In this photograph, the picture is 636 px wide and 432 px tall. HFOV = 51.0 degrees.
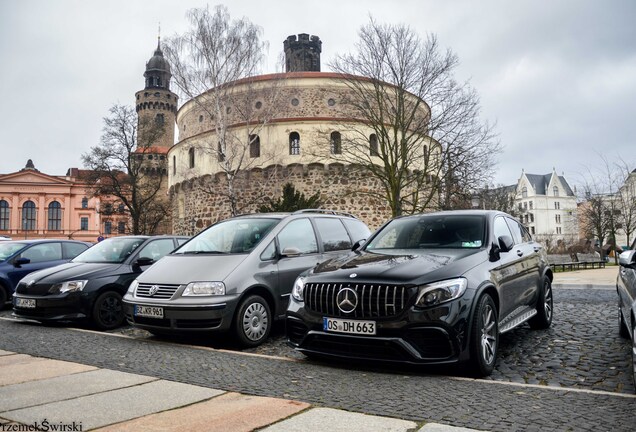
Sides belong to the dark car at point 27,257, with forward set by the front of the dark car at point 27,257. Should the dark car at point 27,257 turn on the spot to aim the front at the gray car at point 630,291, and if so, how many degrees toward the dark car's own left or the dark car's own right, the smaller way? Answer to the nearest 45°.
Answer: approximately 90° to the dark car's own left

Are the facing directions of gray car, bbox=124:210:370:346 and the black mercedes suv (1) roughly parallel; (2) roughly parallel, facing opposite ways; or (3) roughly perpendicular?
roughly parallel

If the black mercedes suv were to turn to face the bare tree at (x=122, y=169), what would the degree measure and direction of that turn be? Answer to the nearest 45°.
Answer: approximately 90° to its right

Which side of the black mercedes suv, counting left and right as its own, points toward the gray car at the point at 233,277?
right

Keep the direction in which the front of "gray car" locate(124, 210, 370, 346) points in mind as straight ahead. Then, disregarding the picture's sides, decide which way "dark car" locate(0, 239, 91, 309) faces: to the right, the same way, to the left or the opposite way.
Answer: the same way

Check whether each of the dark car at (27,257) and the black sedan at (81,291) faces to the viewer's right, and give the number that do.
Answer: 0

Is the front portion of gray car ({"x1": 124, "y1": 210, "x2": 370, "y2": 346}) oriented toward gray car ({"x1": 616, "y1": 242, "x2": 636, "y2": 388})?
no

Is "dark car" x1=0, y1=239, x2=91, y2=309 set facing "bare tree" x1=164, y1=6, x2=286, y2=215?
no

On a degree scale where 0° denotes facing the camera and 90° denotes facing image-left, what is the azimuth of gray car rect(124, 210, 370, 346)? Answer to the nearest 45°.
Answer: approximately 45°

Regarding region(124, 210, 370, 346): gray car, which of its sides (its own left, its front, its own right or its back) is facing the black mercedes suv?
left

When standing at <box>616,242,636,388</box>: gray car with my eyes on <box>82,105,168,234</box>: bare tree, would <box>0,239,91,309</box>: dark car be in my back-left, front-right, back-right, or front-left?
front-left

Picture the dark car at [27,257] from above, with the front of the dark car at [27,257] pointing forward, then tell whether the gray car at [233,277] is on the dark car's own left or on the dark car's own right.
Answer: on the dark car's own left

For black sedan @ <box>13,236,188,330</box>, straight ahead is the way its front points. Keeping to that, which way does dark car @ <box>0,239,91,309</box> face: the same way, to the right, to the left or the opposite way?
the same way

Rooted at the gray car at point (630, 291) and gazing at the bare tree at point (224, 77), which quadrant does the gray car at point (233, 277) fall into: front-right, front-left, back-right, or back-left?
front-left

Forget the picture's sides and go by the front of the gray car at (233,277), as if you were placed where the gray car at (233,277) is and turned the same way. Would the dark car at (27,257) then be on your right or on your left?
on your right

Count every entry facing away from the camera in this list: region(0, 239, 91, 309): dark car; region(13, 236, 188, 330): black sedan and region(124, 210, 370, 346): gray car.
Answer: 0

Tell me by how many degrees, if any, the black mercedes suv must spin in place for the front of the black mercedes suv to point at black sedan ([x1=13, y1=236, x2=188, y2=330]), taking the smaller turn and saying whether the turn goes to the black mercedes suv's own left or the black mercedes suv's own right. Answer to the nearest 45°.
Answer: approximately 90° to the black mercedes suv's own right

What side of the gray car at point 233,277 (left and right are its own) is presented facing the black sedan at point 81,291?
right
